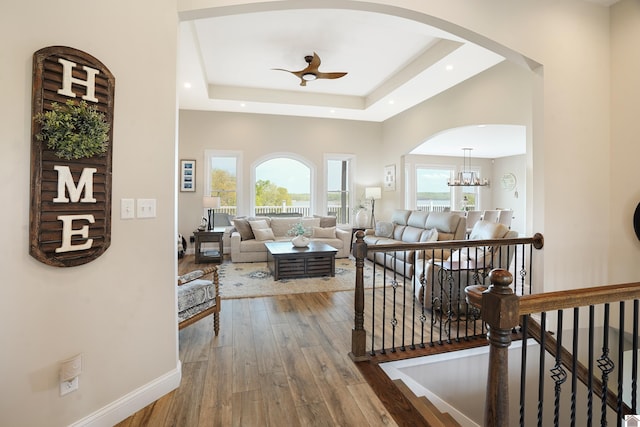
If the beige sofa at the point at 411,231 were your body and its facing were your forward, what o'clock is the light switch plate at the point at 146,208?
The light switch plate is roughly at 11 o'clock from the beige sofa.

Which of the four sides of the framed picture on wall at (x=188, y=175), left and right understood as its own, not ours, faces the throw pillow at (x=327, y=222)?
left

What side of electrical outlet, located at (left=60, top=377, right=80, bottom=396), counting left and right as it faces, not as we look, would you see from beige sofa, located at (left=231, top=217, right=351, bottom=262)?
left

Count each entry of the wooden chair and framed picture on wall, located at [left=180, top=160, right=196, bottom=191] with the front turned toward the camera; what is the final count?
1

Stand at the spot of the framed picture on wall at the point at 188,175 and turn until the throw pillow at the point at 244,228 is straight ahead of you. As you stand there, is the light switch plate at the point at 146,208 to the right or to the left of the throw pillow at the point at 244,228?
right

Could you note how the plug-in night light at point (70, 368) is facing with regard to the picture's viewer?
facing the viewer and to the right of the viewer

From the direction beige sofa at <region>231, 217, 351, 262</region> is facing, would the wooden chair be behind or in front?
in front

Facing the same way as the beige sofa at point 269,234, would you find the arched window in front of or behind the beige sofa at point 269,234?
behind

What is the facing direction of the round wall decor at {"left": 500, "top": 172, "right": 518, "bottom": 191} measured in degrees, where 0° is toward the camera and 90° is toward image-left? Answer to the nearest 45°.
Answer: approximately 45°

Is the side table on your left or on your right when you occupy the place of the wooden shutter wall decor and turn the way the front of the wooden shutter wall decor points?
on your left

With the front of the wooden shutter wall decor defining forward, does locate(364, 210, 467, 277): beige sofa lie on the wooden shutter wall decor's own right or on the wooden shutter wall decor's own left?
on the wooden shutter wall decor's own left
